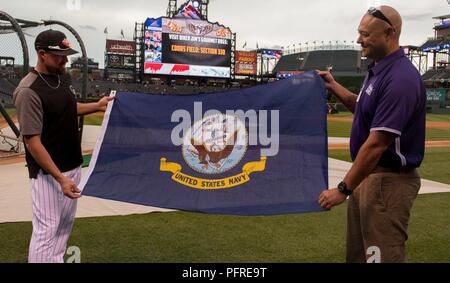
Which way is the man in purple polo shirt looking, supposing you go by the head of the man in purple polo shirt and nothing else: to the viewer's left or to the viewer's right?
to the viewer's left

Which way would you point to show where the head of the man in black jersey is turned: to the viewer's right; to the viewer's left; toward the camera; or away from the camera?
to the viewer's right

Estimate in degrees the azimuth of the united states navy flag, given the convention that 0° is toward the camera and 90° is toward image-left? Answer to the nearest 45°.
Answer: approximately 0°

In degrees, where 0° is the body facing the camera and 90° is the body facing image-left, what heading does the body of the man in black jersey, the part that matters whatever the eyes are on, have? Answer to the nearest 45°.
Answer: approximately 315°

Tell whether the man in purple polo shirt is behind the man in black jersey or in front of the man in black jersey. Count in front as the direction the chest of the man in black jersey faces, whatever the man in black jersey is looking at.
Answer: in front

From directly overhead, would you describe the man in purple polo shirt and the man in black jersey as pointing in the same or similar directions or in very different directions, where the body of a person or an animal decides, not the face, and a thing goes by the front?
very different directions

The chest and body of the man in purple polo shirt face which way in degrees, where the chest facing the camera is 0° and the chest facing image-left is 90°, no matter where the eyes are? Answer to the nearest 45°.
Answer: approximately 90°

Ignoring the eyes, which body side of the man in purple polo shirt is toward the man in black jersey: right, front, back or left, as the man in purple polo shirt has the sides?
front
